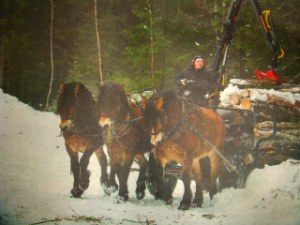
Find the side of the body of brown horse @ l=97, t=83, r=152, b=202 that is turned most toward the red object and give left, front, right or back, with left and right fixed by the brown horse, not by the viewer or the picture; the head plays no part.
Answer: back

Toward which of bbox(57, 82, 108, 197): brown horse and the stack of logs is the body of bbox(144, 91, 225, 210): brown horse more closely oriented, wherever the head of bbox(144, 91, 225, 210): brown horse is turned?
the brown horse

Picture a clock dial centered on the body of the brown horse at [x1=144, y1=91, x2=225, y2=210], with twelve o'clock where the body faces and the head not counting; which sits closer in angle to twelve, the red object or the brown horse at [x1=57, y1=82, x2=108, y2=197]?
the brown horse

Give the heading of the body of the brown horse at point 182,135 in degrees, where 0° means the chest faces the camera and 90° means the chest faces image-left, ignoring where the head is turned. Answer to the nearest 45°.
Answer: approximately 45°

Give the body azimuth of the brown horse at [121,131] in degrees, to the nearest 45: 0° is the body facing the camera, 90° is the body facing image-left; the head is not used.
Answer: approximately 45°

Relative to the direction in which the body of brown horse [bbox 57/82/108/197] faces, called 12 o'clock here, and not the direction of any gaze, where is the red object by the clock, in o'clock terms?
The red object is roughly at 7 o'clock from the brown horse.

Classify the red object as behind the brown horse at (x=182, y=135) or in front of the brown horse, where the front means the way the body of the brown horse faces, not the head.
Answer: behind

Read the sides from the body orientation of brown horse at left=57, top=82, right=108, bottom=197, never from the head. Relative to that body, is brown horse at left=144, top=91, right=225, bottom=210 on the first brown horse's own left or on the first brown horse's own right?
on the first brown horse's own left

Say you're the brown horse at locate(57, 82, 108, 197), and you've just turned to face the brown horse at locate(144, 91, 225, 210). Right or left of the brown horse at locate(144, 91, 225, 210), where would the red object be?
left

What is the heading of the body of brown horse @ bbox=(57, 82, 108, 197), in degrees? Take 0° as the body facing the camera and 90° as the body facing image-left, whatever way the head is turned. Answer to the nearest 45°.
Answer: approximately 45°

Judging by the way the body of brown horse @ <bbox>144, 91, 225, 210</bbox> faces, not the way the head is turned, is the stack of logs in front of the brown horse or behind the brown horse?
behind

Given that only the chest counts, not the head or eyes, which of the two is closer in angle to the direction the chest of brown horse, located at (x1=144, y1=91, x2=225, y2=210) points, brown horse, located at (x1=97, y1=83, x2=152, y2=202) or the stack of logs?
the brown horse
